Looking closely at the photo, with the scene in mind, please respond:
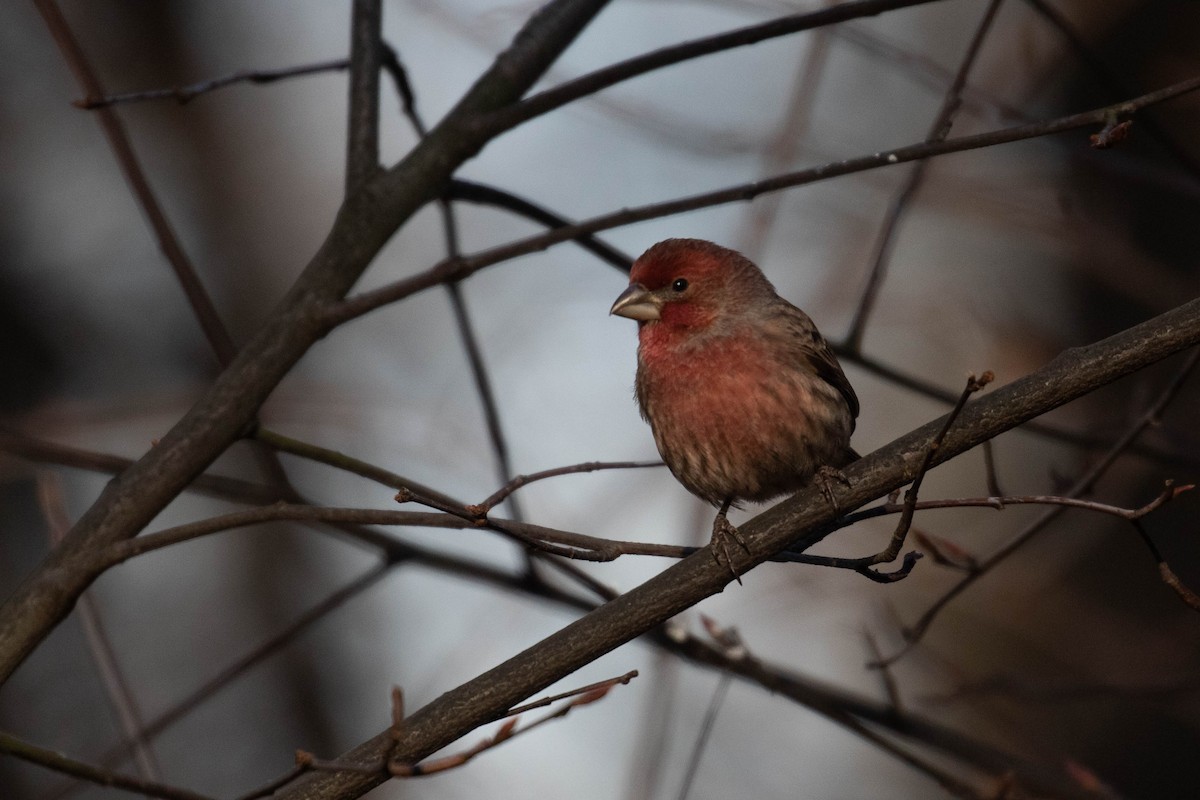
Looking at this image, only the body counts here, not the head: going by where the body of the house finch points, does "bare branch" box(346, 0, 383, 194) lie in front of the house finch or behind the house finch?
in front

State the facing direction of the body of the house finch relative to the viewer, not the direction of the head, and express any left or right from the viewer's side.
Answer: facing the viewer and to the left of the viewer

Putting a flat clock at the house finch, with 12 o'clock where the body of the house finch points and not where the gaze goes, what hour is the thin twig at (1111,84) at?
The thin twig is roughly at 6 o'clock from the house finch.

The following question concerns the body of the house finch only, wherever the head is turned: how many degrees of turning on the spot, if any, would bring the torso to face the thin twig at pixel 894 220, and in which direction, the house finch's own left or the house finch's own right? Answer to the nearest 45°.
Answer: approximately 90° to the house finch's own left

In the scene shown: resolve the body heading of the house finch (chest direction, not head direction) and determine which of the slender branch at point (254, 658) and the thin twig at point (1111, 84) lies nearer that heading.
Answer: the slender branch

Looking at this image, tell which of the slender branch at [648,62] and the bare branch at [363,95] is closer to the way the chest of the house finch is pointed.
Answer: the bare branch

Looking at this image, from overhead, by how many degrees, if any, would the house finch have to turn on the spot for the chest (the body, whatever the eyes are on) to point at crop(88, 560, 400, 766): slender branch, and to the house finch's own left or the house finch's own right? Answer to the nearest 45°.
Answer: approximately 45° to the house finch's own right

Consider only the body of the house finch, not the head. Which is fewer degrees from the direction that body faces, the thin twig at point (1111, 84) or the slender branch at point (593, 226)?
the slender branch
